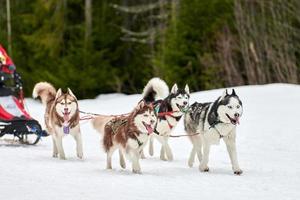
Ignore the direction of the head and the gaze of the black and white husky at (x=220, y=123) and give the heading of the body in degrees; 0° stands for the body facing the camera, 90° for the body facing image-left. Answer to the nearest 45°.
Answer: approximately 315°

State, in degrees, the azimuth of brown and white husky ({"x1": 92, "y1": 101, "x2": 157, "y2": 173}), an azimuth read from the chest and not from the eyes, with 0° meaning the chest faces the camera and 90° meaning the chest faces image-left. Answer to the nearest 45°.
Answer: approximately 315°

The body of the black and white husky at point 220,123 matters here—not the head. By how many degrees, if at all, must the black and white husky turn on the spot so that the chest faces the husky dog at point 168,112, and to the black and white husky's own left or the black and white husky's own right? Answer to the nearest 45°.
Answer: approximately 180°

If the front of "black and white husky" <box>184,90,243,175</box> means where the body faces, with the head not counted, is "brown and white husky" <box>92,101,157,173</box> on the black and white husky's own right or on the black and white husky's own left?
on the black and white husky's own right

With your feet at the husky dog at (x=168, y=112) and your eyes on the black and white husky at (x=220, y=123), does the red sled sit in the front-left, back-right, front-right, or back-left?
back-right

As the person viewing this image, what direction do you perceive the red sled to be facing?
facing the viewer and to the right of the viewer

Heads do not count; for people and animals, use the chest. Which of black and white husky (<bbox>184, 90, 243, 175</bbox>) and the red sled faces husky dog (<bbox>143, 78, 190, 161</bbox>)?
the red sled

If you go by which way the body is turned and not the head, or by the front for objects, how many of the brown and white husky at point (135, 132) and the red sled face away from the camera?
0

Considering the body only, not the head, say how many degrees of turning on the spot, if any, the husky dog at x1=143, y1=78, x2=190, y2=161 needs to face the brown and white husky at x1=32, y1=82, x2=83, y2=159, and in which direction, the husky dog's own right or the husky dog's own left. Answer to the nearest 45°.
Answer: approximately 135° to the husky dog's own right
